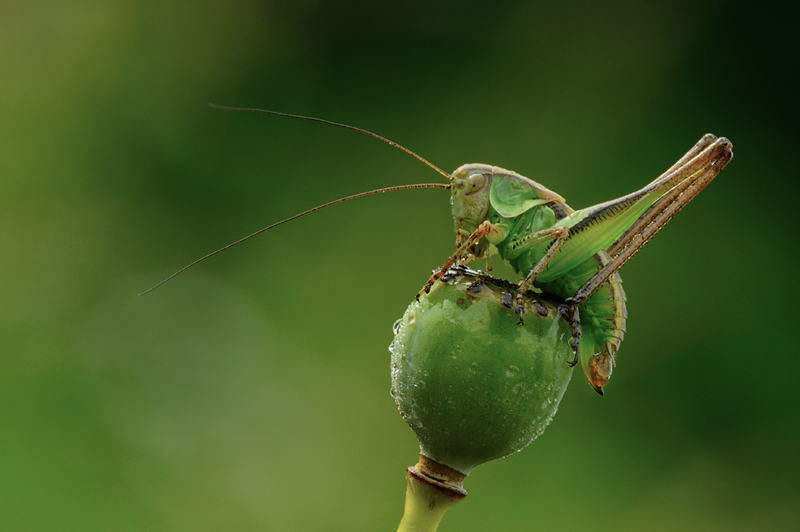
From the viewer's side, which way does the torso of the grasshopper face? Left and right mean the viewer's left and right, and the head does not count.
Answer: facing to the left of the viewer
